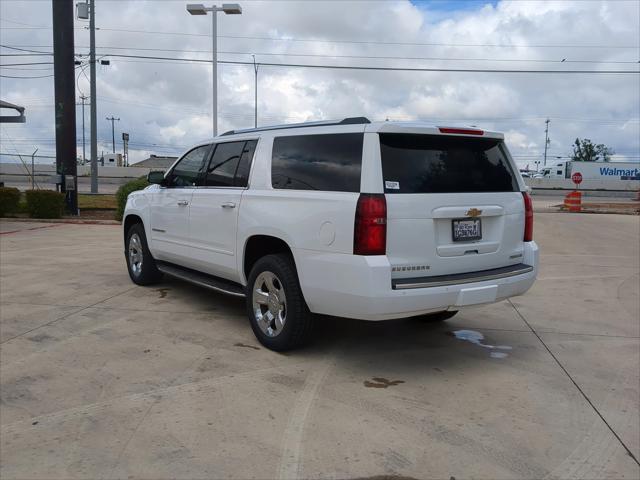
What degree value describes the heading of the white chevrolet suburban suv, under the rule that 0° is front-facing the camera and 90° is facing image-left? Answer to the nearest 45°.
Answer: approximately 135°

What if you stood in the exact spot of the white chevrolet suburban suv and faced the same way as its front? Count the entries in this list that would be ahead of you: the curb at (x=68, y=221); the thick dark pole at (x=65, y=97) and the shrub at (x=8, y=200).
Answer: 3

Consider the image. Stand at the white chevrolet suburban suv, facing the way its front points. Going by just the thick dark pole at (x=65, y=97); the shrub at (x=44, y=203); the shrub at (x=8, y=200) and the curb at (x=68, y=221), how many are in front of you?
4

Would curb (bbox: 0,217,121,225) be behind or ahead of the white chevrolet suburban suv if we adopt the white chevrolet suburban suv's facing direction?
ahead

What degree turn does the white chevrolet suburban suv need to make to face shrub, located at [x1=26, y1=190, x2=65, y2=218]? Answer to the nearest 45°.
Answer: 0° — it already faces it

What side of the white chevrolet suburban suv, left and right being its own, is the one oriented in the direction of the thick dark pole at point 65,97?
front

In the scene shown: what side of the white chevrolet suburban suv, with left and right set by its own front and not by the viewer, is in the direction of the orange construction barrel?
right

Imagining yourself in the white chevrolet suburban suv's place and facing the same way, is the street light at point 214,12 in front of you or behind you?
in front

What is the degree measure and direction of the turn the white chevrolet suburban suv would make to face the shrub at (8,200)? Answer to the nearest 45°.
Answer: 0° — it already faces it
